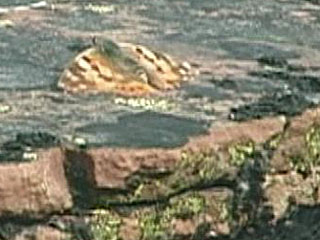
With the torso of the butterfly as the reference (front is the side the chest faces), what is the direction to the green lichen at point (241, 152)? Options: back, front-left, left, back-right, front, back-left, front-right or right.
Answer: back

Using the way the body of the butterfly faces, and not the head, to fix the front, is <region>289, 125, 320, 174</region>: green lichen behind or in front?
behind

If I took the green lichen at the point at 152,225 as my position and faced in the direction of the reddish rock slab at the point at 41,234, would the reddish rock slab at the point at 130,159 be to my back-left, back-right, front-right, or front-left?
front-right

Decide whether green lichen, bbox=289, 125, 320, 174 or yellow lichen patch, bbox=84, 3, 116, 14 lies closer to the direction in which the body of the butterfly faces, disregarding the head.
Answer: the yellow lichen patch

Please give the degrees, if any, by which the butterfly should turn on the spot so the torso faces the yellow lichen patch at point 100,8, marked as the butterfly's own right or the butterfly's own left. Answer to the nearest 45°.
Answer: approximately 45° to the butterfly's own right

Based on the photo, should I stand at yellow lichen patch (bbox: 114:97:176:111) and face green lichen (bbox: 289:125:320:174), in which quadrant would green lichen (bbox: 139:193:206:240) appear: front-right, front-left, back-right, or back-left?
front-right

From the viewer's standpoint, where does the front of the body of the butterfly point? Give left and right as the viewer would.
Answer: facing away from the viewer and to the left of the viewer

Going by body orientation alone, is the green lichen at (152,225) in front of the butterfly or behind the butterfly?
behind

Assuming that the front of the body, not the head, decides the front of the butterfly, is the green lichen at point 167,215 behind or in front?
behind
